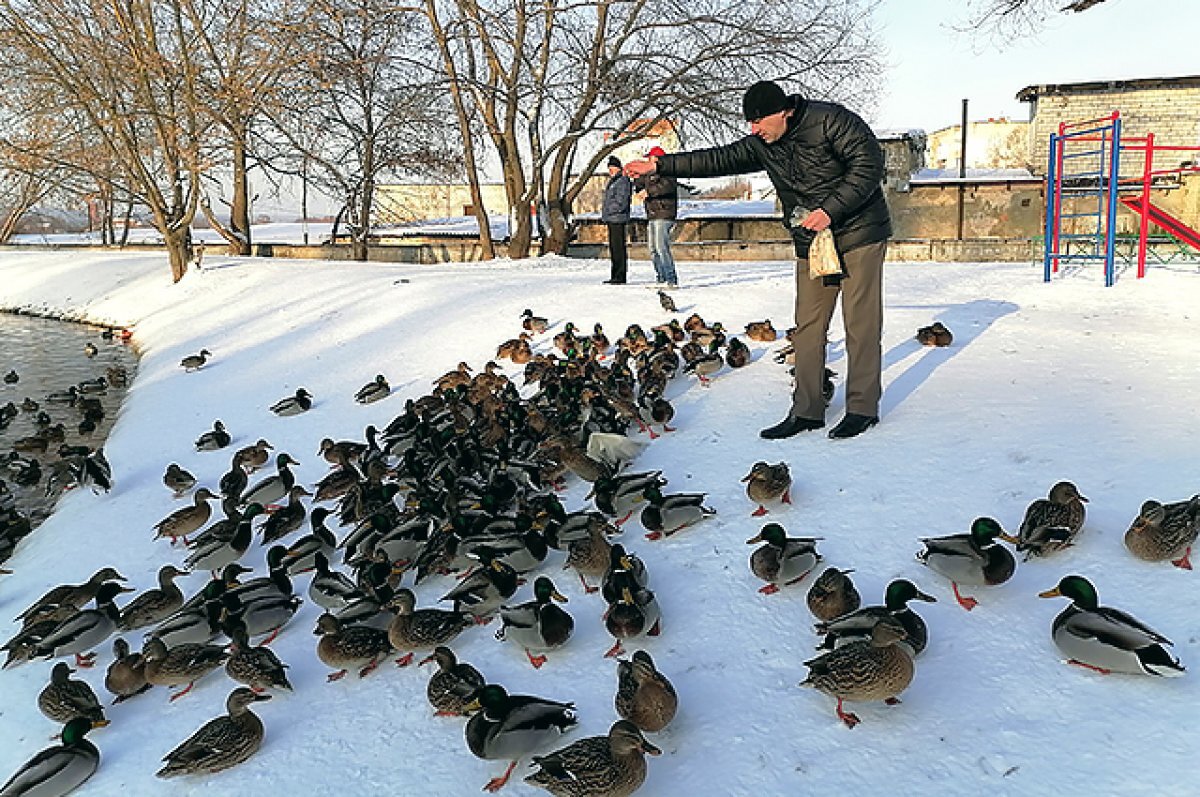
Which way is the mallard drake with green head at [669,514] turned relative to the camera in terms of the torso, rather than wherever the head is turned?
to the viewer's left

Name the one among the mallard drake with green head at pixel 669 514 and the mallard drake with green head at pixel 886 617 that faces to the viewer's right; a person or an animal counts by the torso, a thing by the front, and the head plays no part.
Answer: the mallard drake with green head at pixel 886 617

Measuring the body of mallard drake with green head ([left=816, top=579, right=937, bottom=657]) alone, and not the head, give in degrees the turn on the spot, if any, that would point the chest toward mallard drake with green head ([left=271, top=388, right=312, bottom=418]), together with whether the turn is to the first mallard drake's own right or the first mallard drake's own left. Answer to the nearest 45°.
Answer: approximately 135° to the first mallard drake's own left

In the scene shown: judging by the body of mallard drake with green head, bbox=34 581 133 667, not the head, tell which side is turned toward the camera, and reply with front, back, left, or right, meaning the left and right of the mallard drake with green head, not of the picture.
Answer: right

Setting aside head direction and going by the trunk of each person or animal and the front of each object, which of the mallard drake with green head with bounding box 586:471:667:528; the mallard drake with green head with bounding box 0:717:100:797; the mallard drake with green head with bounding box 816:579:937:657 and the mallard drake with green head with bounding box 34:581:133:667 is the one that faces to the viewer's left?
the mallard drake with green head with bounding box 586:471:667:528

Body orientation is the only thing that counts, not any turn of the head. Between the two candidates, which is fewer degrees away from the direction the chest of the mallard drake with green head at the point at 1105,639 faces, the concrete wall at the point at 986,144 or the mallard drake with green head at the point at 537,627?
the mallard drake with green head

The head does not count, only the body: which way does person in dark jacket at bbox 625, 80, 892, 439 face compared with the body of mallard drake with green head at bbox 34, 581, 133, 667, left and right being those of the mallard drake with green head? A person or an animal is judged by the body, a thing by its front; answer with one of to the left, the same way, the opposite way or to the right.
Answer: the opposite way

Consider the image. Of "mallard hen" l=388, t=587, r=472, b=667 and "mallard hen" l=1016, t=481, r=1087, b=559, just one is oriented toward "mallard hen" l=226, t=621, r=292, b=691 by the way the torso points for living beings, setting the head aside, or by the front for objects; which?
"mallard hen" l=388, t=587, r=472, b=667

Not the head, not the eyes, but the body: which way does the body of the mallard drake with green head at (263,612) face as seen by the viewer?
to the viewer's left

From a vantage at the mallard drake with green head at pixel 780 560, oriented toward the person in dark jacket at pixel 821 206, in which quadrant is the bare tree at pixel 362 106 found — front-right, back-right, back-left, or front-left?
front-left

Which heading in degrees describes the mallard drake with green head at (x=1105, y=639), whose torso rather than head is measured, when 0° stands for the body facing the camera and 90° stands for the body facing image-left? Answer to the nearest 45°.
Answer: approximately 90°

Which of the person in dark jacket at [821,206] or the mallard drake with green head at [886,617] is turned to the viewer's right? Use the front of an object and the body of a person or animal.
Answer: the mallard drake with green head

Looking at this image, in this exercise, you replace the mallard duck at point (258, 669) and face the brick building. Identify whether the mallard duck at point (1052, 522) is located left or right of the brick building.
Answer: right
